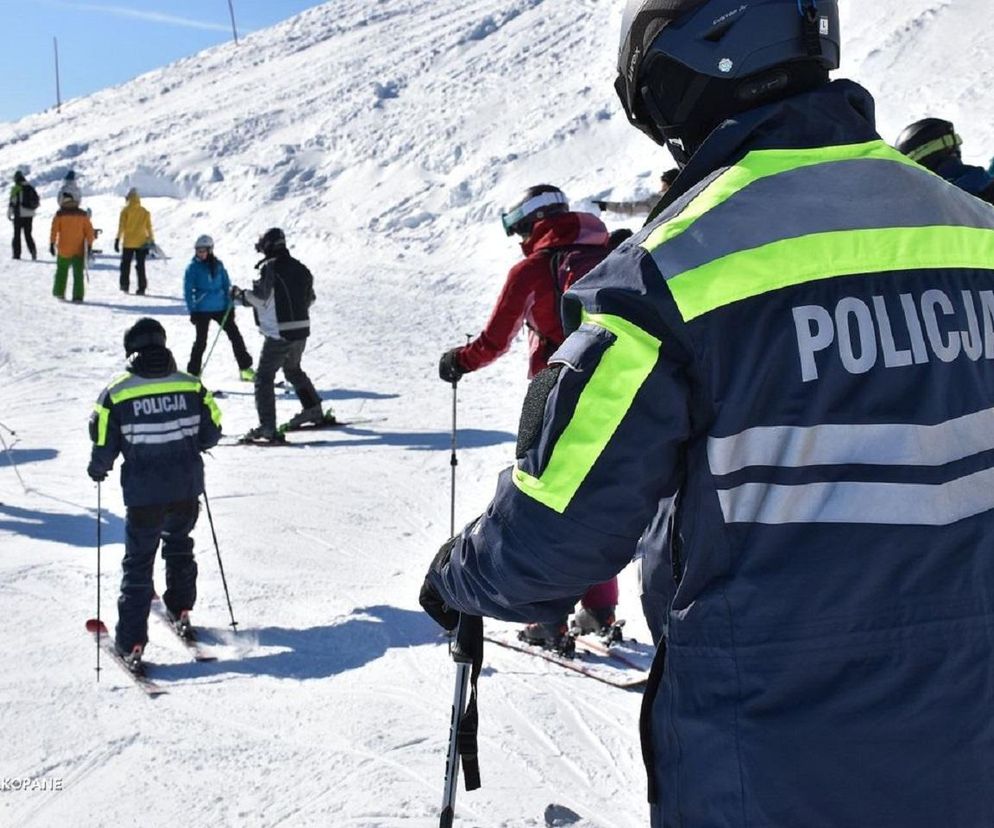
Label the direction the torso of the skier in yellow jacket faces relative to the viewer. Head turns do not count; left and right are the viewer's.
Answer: facing away from the viewer

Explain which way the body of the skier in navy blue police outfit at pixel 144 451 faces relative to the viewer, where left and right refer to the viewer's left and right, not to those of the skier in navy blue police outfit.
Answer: facing away from the viewer

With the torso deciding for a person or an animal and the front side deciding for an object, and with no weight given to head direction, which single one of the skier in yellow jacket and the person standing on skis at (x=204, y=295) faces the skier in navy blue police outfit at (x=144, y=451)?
the person standing on skis

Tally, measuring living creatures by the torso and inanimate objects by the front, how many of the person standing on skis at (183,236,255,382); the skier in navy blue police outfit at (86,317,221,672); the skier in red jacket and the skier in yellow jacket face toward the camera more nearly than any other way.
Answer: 1

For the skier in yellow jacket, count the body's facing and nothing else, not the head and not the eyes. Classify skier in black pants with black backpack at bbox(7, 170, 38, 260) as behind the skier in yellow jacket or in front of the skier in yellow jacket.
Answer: in front

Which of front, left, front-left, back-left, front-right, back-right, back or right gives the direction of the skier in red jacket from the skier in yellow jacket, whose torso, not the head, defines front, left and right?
back

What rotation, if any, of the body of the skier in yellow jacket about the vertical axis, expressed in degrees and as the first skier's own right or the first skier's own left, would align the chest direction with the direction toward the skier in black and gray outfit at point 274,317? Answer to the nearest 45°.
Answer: approximately 180°

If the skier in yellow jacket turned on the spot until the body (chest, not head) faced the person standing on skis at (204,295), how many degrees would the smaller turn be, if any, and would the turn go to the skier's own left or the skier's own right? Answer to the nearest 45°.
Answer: approximately 180°

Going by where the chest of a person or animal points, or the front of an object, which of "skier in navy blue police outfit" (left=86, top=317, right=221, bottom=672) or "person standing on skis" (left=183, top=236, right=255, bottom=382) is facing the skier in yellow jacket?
the skier in navy blue police outfit

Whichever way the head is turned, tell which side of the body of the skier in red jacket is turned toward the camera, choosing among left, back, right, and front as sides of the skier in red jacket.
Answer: left

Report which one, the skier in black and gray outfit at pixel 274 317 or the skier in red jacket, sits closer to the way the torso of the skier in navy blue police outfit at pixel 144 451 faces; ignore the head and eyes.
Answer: the skier in black and gray outfit

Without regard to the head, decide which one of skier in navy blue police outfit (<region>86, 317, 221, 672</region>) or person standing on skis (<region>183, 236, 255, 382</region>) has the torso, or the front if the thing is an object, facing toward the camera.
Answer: the person standing on skis

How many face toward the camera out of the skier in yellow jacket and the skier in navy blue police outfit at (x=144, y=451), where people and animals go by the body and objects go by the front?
0

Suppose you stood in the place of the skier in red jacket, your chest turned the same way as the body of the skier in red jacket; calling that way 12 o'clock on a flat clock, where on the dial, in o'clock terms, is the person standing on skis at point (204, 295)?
The person standing on skis is roughly at 2 o'clock from the skier in red jacket.
